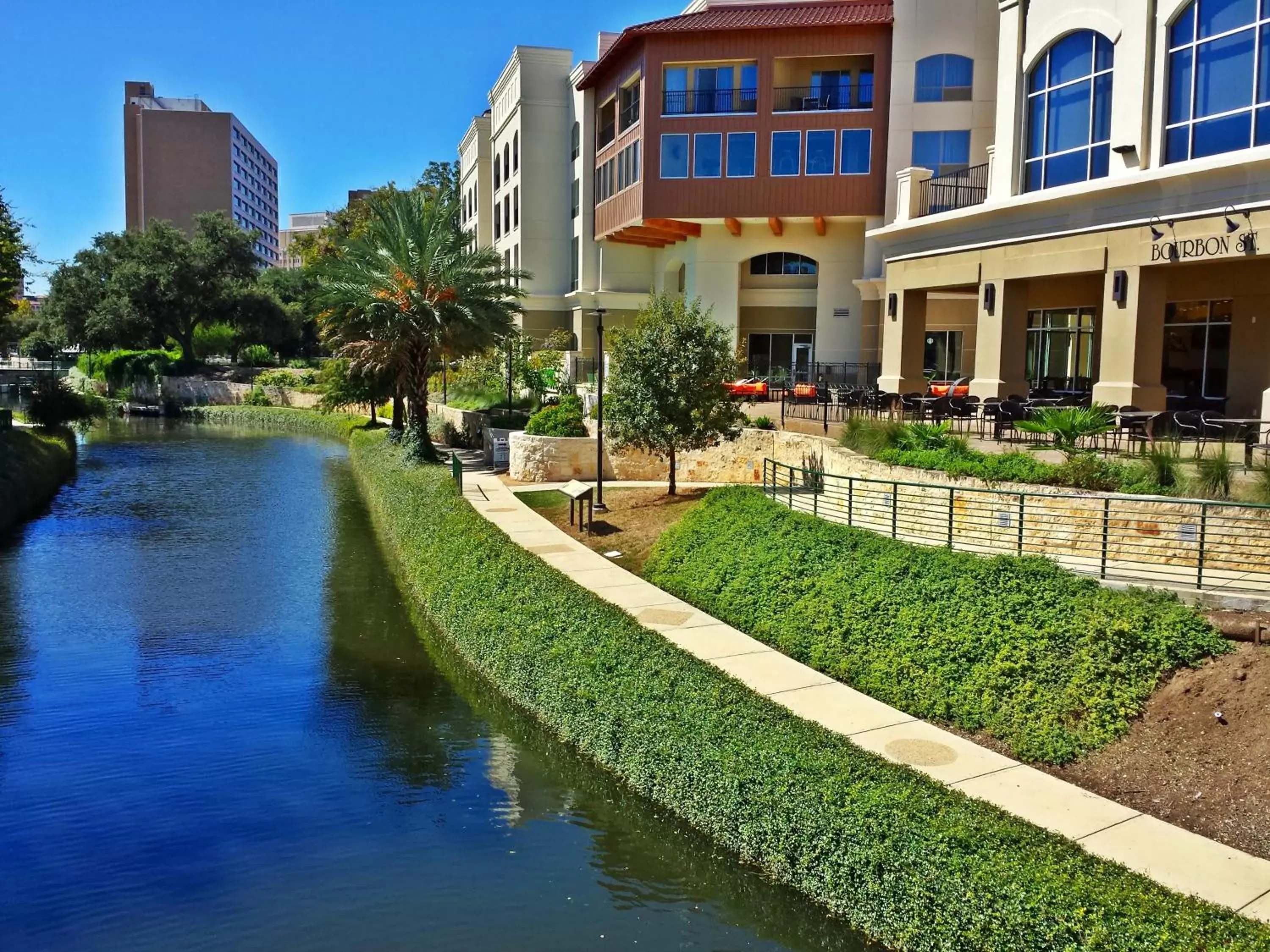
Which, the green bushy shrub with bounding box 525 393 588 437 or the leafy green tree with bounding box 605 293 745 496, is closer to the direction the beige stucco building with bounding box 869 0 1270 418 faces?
the leafy green tree

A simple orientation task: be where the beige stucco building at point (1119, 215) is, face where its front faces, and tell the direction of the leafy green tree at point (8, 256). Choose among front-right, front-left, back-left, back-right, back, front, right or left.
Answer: front-right

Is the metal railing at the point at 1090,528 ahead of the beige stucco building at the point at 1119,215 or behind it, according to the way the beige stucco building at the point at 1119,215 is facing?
ahead

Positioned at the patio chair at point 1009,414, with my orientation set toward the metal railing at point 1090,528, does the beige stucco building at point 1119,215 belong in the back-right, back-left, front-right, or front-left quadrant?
back-left

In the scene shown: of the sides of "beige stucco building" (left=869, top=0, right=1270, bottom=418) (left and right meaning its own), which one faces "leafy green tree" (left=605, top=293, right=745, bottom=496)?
front

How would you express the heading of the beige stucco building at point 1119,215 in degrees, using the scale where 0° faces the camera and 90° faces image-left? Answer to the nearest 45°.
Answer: approximately 45°
